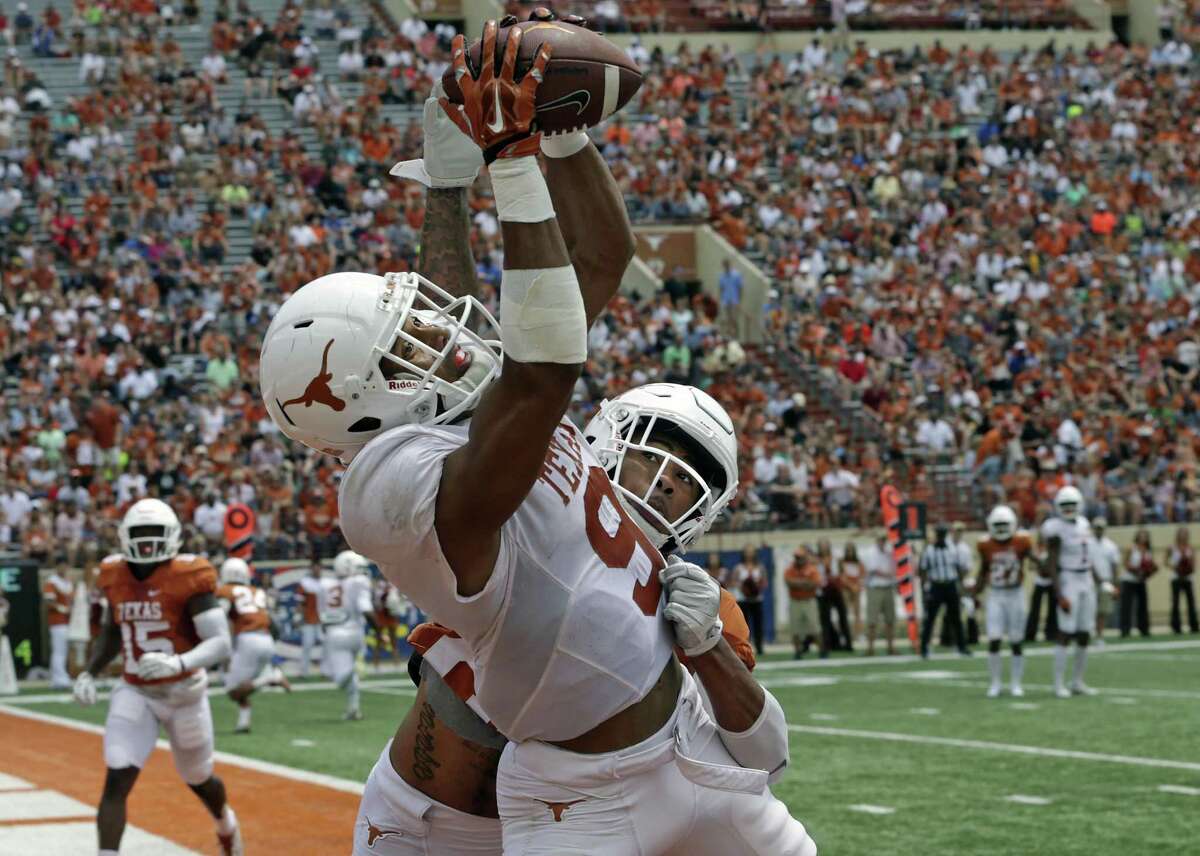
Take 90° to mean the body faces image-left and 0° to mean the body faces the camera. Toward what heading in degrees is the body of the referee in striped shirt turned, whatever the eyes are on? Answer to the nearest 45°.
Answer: approximately 0°

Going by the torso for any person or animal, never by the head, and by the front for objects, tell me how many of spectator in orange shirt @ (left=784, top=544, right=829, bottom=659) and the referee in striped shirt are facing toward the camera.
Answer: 2

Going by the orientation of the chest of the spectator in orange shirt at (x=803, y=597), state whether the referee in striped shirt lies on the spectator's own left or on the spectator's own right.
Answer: on the spectator's own left

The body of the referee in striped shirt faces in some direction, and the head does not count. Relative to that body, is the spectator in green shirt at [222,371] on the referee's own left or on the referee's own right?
on the referee's own right

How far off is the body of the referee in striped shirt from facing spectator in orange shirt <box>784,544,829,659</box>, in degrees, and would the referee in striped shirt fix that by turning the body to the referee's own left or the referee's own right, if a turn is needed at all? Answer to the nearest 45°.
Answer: approximately 90° to the referee's own right

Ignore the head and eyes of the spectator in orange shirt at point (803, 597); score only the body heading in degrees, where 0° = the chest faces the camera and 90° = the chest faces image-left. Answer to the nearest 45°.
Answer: approximately 0°

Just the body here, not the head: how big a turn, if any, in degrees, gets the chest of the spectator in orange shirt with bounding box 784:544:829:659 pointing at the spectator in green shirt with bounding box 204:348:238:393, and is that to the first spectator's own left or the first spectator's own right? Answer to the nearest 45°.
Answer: approximately 90° to the first spectator's own right
